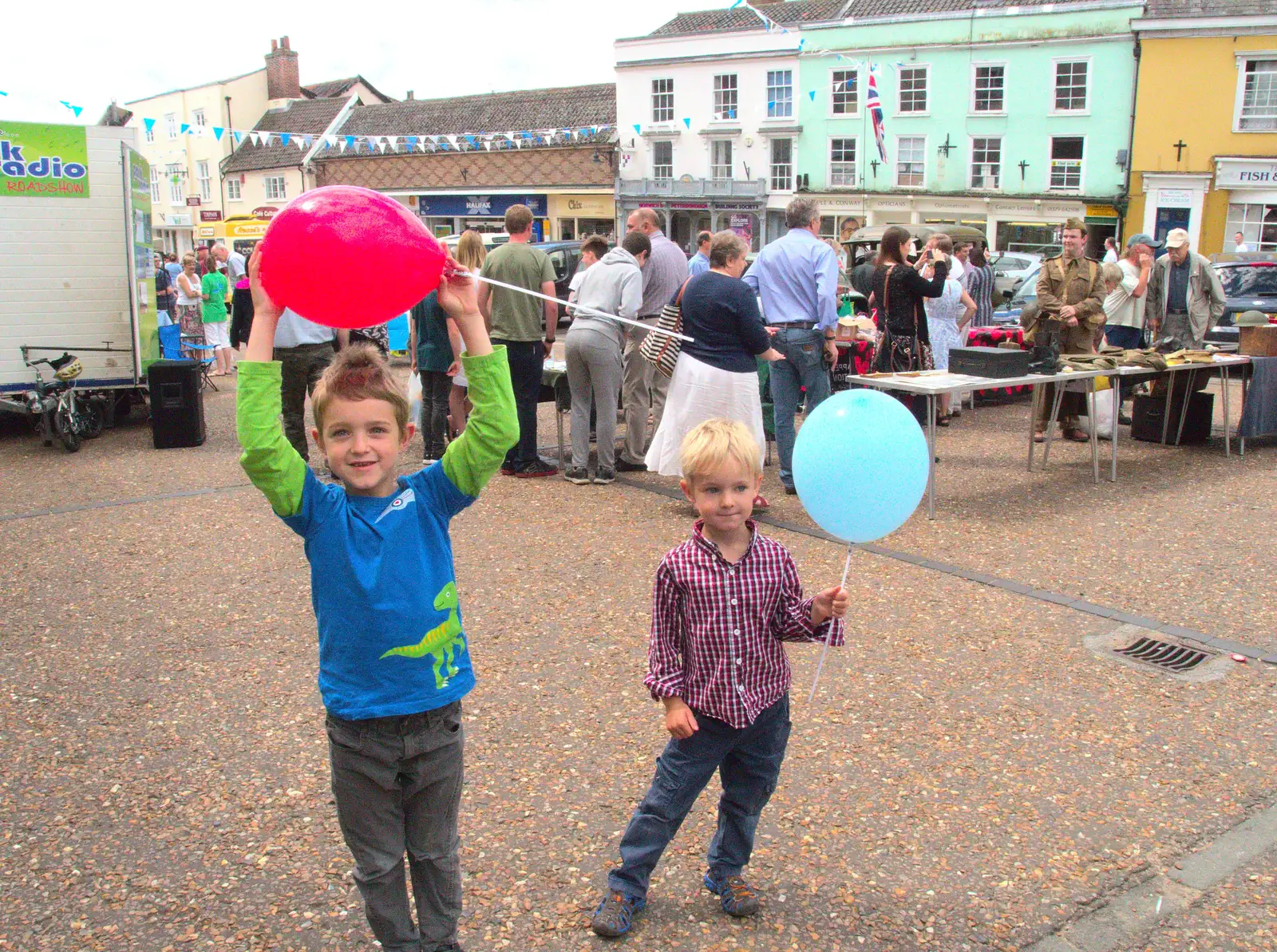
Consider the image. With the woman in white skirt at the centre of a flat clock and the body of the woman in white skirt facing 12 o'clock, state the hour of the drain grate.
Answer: The drain grate is roughly at 3 o'clock from the woman in white skirt.

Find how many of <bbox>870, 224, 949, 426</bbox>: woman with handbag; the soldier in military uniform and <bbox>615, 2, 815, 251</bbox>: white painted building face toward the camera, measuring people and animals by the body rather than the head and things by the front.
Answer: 2

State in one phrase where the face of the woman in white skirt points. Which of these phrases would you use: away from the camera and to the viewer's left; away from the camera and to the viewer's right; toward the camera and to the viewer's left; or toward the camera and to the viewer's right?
away from the camera and to the viewer's right

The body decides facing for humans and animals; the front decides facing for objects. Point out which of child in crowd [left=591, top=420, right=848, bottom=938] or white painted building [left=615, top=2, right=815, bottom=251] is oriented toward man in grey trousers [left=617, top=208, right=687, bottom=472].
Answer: the white painted building

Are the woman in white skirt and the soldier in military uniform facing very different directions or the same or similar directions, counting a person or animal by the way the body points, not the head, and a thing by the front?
very different directions

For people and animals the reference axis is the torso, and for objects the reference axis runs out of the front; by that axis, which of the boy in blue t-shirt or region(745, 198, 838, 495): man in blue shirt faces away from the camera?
the man in blue shirt

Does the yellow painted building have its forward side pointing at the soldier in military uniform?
yes

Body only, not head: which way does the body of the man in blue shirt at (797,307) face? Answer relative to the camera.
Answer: away from the camera

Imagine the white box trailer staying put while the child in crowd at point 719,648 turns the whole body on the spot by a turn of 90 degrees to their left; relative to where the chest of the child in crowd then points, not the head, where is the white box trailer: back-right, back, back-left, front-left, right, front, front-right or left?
back-left

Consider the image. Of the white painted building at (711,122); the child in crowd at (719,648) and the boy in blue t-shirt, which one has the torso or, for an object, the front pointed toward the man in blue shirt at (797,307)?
the white painted building

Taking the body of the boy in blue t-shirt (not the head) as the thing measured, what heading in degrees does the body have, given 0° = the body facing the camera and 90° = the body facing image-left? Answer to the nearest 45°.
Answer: approximately 0°

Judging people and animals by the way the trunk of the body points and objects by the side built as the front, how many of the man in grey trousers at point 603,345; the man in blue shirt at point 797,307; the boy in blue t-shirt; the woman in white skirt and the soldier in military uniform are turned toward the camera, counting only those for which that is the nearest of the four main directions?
2

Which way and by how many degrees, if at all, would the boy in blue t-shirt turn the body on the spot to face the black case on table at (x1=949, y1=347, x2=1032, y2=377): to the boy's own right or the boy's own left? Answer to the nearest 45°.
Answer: approximately 135° to the boy's own left

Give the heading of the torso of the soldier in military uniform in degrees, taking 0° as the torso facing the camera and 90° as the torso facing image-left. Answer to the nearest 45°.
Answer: approximately 0°

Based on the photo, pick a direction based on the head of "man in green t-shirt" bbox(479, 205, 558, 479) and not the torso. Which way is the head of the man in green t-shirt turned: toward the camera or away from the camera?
away from the camera
